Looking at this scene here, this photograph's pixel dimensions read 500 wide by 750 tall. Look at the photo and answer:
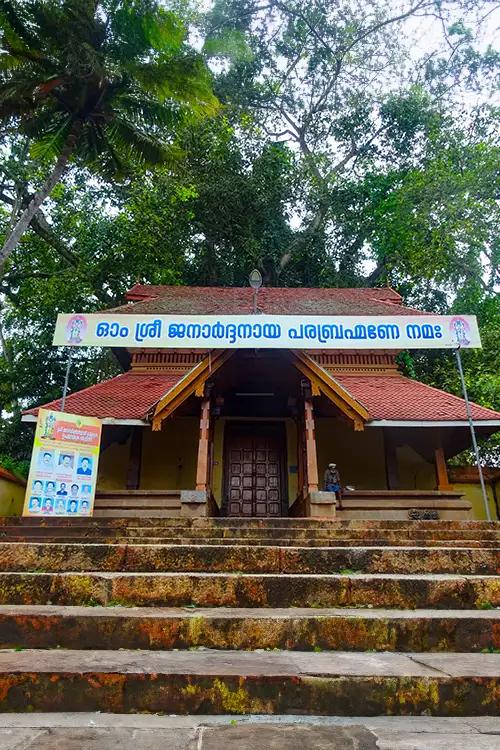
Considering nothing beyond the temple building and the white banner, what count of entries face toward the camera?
2

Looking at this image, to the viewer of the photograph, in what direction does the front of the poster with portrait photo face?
facing the viewer

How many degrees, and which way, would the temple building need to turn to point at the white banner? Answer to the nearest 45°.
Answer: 0° — it already faces it

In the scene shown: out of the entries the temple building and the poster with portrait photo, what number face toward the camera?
2

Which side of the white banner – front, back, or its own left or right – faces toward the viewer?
front

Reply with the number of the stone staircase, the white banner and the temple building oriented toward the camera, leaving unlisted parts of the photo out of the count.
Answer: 3

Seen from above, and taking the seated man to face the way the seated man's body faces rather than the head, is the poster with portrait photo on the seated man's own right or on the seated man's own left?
on the seated man's own right

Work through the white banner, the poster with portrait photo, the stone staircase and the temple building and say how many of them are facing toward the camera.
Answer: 4

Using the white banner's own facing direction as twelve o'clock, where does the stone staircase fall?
The stone staircase is roughly at 12 o'clock from the white banner.
